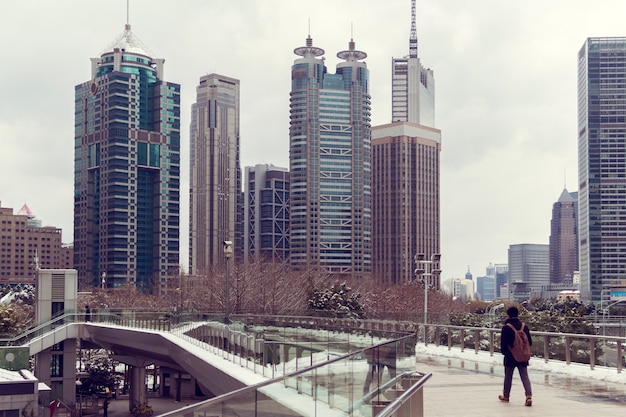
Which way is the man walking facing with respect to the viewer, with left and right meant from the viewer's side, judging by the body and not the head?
facing away from the viewer and to the left of the viewer
